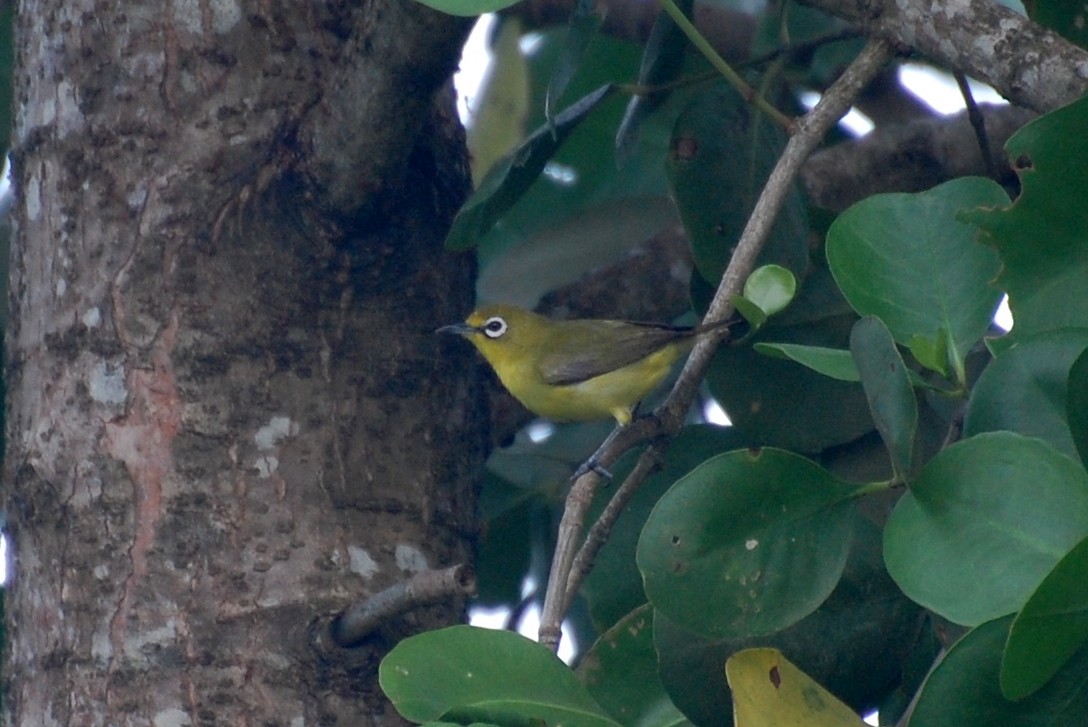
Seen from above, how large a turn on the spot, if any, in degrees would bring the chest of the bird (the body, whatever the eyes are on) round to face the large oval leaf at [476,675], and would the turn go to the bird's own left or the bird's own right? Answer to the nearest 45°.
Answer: approximately 90° to the bird's own left

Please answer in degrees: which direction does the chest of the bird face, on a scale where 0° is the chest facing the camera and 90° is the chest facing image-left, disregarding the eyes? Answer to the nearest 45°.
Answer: approximately 90°

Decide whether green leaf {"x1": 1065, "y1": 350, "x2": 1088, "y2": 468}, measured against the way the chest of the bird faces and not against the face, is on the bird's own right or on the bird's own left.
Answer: on the bird's own left
